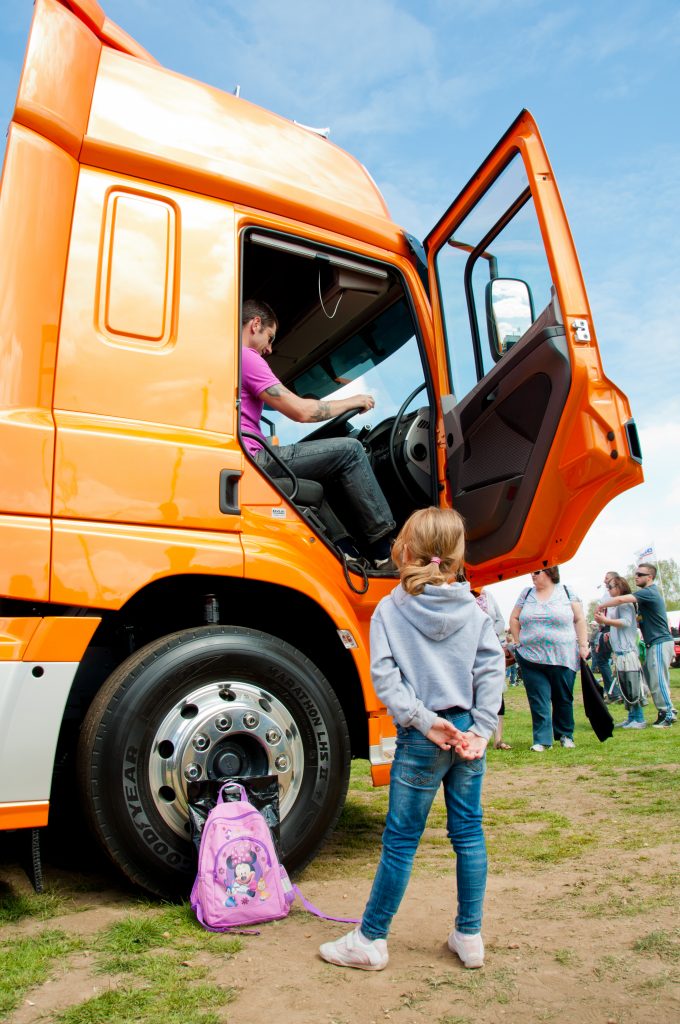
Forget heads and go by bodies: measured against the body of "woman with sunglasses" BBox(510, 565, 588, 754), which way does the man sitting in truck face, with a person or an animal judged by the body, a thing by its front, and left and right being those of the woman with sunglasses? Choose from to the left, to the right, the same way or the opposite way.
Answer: to the left

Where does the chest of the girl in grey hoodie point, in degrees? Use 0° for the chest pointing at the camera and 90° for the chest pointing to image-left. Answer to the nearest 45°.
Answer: approximately 180°

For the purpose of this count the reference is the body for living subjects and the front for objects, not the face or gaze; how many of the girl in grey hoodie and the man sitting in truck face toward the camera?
0

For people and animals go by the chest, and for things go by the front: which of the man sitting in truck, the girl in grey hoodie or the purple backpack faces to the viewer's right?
the man sitting in truck

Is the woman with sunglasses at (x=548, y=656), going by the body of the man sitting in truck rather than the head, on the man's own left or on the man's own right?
on the man's own left

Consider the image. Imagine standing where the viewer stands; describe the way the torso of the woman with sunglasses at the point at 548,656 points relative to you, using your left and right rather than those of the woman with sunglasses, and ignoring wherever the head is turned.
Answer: facing the viewer

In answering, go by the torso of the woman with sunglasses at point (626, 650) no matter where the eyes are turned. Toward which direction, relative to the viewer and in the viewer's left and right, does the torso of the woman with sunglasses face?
facing to the left of the viewer

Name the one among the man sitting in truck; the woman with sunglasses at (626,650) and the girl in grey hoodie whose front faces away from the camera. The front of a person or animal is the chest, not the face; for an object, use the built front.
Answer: the girl in grey hoodie

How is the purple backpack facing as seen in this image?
toward the camera

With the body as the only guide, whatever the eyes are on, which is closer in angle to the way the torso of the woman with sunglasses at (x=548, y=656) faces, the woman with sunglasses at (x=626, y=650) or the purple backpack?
the purple backpack

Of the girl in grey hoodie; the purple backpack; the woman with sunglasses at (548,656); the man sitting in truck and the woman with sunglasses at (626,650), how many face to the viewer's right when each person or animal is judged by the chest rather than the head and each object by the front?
1

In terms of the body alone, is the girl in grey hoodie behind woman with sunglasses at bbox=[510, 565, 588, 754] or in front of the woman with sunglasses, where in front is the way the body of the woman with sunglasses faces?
in front

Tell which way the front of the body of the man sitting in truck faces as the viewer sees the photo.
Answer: to the viewer's right
